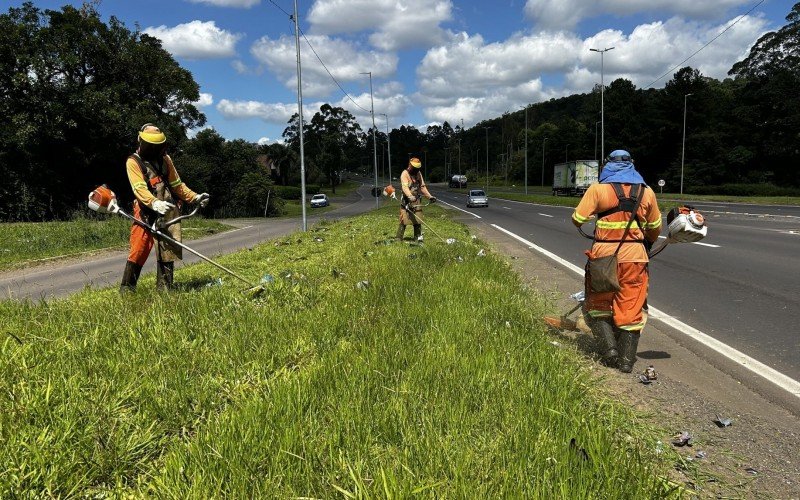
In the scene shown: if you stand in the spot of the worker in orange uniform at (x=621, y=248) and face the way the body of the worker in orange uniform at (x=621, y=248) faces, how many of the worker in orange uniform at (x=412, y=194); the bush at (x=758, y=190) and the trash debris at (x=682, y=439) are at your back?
1

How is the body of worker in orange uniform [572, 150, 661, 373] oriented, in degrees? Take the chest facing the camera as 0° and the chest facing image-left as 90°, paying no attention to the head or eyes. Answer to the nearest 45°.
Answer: approximately 180°

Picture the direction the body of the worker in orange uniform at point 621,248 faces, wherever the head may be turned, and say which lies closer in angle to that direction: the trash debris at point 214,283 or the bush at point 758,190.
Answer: the bush

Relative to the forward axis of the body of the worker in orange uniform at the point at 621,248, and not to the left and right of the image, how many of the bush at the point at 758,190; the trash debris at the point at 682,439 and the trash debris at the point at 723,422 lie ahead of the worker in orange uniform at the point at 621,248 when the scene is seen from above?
1

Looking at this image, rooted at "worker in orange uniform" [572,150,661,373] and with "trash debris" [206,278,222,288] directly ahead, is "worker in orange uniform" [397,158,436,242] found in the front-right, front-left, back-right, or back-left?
front-right

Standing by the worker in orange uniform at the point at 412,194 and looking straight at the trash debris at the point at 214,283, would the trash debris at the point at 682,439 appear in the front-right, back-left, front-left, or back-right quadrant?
front-left

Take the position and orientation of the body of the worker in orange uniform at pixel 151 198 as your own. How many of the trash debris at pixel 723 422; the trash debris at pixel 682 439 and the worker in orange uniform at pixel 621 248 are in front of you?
3

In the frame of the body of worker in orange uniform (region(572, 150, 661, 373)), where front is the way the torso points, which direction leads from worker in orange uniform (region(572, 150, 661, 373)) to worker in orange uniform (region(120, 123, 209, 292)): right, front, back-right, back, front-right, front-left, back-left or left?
left

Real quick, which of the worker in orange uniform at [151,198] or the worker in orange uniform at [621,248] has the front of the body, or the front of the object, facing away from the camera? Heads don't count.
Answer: the worker in orange uniform at [621,248]

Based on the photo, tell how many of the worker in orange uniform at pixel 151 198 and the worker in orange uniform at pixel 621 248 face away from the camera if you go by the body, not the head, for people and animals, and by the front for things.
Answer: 1

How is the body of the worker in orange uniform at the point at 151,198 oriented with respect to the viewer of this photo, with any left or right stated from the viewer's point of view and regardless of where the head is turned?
facing the viewer and to the right of the viewer

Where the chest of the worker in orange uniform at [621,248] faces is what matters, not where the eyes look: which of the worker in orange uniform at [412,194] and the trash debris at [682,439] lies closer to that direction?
the worker in orange uniform

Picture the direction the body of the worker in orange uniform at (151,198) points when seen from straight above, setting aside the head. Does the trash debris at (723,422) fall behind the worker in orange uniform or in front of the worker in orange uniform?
in front

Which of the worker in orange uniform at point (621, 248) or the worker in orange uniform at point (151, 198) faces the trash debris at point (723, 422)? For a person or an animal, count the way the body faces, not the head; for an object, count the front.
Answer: the worker in orange uniform at point (151, 198)

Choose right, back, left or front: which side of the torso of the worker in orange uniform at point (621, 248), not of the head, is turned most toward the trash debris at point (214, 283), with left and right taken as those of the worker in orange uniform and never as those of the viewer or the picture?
left
